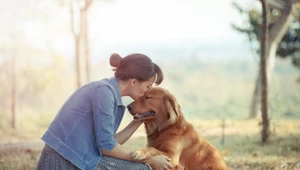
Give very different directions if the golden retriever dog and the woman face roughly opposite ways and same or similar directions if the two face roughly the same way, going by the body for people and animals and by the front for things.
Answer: very different directions

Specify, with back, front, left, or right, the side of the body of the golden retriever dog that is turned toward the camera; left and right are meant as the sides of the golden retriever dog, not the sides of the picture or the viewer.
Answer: left

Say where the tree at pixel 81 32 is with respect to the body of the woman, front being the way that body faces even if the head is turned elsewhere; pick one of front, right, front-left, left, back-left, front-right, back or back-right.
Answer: left

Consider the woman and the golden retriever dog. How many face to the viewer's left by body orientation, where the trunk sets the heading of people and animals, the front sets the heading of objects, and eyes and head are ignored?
1

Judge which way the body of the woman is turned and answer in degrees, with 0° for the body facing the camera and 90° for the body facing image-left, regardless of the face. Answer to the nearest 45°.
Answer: approximately 270°

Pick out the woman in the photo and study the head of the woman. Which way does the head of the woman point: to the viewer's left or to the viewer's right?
to the viewer's right

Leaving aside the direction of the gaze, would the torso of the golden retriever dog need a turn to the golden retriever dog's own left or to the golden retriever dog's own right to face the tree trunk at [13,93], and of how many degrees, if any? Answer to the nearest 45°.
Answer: approximately 45° to the golden retriever dog's own right

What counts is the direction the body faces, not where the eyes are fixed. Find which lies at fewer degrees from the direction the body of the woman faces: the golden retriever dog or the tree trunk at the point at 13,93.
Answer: the golden retriever dog

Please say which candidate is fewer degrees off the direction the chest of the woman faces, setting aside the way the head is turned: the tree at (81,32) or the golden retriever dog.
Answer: the golden retriever dog

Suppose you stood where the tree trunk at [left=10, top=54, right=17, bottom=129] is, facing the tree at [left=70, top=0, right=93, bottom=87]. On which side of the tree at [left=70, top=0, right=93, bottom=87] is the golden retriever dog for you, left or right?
right
